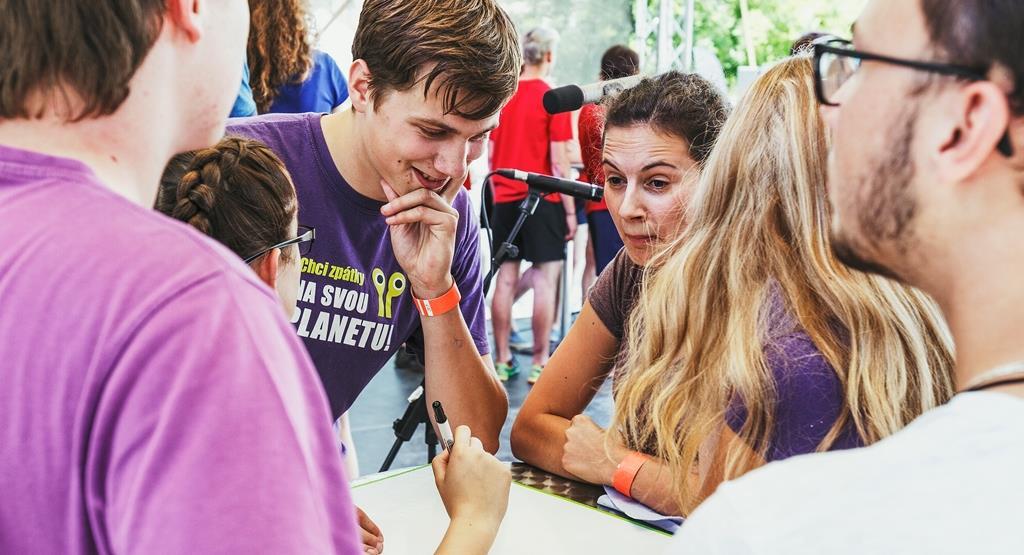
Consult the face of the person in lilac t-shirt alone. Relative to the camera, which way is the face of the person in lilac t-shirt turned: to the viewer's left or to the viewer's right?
to the viewer's right

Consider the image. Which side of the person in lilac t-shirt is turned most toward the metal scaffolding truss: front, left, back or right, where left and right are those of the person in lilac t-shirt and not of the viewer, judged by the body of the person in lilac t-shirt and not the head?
front

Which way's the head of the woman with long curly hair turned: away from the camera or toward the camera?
away from the camera

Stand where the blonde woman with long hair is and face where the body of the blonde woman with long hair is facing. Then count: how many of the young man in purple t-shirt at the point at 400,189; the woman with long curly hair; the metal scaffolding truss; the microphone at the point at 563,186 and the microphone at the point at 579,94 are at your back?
0

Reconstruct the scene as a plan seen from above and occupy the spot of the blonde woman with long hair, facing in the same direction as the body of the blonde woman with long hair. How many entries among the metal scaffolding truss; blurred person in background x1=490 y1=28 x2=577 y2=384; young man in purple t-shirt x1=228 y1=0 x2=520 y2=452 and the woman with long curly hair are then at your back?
0

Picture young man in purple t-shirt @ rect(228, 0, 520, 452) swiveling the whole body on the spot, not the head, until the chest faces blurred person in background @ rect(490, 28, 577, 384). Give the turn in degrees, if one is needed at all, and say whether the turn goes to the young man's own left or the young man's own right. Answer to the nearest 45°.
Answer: approximately 135° to the young man's own left

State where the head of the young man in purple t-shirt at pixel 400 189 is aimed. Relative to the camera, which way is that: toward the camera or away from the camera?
toward the camera

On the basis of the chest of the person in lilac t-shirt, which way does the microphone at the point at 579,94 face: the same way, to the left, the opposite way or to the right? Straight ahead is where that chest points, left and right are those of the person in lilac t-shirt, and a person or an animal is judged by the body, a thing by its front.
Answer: to the left

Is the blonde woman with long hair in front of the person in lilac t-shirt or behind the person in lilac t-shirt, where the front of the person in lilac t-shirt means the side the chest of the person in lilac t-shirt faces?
in front

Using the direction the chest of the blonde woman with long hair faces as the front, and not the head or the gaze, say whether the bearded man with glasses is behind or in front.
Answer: behind

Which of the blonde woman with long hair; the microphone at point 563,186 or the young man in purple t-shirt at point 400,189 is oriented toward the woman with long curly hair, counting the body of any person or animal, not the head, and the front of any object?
the blonde woman with long hair

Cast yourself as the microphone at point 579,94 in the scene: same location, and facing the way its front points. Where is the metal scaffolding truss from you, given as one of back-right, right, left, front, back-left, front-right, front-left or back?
right

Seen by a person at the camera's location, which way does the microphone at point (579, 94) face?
facing to the left of the viewer

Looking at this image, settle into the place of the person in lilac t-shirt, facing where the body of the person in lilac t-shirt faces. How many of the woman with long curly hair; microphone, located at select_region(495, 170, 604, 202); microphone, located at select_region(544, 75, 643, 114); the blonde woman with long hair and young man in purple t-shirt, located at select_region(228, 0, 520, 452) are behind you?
0
